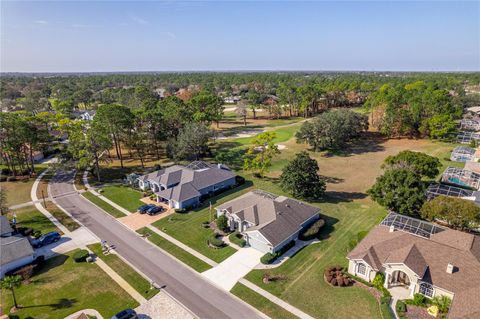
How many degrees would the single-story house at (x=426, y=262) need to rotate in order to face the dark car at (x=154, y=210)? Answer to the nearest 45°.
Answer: approximately 45° to its right

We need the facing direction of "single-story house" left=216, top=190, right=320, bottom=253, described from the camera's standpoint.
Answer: facing the viewer and to the left of the viewer

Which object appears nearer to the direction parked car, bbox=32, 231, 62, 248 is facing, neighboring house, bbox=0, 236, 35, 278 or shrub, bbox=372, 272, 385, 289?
the neighboring house

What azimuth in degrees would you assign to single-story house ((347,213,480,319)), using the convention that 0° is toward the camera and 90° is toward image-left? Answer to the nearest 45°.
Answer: approximately 45°

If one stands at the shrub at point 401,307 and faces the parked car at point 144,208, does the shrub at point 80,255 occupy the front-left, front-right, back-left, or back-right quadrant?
front-left

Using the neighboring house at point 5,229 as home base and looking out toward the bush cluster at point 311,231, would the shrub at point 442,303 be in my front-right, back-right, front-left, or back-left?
front-right

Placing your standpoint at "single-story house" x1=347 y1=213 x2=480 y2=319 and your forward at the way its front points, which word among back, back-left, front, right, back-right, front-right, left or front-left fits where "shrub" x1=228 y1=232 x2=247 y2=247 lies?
front-right

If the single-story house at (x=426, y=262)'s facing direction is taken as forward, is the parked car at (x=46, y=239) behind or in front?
in front

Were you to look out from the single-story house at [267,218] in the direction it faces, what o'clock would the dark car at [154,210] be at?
The dark car is roughly at 2 o'clock from the single-story house.
